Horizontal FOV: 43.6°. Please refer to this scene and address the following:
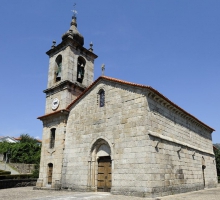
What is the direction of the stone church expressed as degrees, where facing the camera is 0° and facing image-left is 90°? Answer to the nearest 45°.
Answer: approximately 45°

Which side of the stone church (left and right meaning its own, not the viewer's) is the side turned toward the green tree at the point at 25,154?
right
